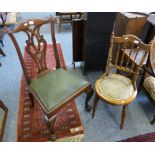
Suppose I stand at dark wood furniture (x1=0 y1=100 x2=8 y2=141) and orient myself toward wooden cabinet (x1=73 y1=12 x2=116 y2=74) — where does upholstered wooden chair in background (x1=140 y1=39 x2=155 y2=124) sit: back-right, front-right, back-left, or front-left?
front-right

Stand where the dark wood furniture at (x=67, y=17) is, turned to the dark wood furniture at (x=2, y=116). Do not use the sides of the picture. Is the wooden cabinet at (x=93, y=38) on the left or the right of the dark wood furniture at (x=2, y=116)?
left

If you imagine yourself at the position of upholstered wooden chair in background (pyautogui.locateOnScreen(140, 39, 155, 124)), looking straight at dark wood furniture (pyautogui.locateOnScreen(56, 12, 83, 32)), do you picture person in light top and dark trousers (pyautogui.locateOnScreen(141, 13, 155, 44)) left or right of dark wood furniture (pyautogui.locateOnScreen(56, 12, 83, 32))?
right
